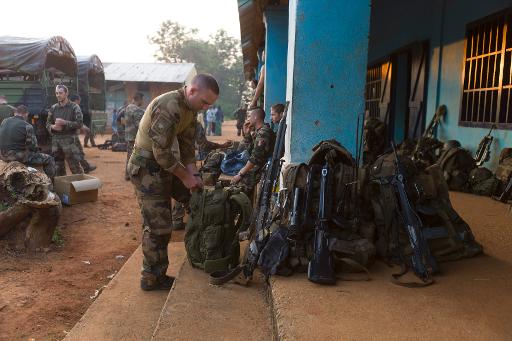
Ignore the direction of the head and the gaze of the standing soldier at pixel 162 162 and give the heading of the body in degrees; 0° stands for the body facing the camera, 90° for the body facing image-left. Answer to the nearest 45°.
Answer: approximately 270°

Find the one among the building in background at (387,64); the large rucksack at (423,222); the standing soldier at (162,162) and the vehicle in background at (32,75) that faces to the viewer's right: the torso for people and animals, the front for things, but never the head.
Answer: the standing soldier

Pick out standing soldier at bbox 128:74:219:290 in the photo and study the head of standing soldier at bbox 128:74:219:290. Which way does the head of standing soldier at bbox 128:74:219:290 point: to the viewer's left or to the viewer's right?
to the viewer's right

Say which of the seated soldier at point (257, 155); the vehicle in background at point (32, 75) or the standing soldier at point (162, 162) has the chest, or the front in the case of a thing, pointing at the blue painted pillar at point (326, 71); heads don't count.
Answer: the standing soldier at point (162, 162)

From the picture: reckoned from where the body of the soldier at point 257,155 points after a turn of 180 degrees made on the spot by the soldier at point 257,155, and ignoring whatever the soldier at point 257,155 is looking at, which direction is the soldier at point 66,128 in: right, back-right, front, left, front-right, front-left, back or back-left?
back-left

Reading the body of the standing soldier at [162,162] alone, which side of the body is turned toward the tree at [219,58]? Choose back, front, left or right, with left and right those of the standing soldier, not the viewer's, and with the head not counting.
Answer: left

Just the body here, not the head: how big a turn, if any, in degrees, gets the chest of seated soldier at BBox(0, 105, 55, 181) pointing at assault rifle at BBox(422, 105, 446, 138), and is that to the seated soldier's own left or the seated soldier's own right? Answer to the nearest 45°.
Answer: approximately 45° to the seated soldier's own right

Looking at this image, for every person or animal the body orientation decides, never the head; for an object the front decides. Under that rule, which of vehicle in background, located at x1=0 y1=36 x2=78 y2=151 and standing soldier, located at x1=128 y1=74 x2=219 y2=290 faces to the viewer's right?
the standing soldier

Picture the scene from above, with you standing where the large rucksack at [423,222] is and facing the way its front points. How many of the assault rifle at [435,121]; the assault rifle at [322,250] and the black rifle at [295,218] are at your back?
1

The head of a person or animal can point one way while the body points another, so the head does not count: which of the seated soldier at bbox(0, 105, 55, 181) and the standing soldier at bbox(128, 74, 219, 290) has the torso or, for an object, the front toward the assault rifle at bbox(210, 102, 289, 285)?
the standing soldier at bbox(128, 74, 219, 290)

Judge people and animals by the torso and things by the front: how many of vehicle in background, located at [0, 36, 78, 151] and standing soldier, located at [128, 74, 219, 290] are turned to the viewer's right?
1

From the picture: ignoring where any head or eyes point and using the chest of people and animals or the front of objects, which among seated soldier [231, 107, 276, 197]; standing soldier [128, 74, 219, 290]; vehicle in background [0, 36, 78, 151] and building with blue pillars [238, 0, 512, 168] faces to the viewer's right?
standing soldier [128, 74, 219, 290]

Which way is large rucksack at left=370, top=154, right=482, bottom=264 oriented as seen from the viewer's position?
toward the camera

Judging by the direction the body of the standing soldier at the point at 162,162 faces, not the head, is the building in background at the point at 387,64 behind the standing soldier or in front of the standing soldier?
in front
